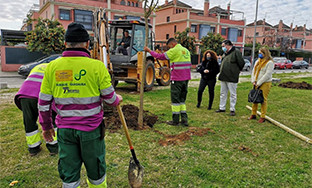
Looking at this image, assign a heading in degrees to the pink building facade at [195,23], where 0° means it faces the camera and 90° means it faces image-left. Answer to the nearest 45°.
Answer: approximately 315°

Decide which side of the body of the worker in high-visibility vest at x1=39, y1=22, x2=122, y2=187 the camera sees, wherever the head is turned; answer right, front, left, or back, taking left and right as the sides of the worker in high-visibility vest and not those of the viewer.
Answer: back

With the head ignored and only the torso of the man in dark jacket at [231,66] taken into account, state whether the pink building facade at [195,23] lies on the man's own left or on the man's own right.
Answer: on the man's own right

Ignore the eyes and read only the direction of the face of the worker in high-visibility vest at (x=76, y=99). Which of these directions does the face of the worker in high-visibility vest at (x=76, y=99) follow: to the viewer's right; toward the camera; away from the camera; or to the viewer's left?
away from the camera

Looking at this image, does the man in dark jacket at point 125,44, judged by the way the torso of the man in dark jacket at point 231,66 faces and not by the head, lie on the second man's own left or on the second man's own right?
on the second man's own right

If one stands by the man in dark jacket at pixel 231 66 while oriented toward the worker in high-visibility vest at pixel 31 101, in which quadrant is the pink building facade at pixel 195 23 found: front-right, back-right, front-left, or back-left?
back-right

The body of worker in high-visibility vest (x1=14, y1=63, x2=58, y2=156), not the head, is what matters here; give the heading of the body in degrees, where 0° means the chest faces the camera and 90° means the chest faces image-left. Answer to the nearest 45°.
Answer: approximately 270°

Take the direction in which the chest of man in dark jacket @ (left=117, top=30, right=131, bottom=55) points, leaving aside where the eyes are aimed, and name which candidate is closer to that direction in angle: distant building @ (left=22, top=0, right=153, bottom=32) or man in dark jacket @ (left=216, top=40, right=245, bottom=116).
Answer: the man in dark jacket

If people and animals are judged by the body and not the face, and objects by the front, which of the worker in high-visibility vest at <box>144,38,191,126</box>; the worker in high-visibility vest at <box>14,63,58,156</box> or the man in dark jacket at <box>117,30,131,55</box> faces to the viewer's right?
the worker in high-visibility vest at <box>14,63,58,156</box>

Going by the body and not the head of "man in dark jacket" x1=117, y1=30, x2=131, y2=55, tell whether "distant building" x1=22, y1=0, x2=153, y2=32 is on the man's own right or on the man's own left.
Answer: on the man's own right

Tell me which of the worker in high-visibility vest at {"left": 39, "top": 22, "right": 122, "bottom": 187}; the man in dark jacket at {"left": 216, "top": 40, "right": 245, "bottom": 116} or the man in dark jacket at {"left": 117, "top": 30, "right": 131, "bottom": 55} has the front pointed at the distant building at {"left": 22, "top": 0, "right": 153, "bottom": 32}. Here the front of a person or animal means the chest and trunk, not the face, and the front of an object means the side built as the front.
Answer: the worker in high-visibility vest

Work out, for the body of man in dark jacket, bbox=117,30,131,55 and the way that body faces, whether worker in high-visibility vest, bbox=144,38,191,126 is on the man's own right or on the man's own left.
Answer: on the man's own left
